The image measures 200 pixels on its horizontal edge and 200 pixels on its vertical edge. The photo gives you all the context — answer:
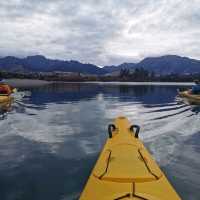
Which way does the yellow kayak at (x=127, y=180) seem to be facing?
away from the camera

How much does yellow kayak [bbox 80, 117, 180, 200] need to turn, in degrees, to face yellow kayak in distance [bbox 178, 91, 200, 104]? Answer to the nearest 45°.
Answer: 0° — it already faces it
